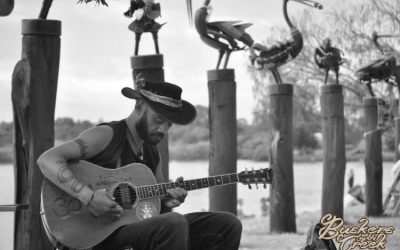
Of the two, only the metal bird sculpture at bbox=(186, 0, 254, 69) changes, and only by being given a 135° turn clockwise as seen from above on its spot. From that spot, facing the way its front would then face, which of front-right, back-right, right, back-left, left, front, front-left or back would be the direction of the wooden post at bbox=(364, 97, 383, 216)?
front

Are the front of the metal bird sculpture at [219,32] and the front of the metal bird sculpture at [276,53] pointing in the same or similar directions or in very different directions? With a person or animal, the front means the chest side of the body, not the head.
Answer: very different directions

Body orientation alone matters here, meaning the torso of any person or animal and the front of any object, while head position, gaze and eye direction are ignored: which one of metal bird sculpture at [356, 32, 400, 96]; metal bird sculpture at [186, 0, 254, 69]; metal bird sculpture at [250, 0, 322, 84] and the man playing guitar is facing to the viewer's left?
metal bird sculpture at [186, 0, 254, 69]

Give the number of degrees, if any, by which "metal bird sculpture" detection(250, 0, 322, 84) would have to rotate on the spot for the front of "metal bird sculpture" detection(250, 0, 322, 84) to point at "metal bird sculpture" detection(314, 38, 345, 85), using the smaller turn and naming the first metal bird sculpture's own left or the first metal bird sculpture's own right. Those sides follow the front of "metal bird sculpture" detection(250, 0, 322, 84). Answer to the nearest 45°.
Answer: approximately 45° to the first metal bird sculpture's own left

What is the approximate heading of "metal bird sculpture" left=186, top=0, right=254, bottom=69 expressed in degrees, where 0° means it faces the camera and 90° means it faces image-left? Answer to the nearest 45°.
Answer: approximately 90°

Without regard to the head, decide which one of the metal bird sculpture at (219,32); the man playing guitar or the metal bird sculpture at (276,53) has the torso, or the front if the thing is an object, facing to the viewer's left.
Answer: the metal bird sculpture at (219,32)

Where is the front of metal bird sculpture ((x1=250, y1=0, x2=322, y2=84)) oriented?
to the viewer's right

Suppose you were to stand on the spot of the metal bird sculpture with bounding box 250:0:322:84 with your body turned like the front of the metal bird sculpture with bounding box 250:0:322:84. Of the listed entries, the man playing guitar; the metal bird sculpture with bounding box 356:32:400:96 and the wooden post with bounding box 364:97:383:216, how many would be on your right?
1

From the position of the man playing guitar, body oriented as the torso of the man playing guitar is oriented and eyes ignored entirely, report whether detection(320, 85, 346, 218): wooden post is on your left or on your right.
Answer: on your left
